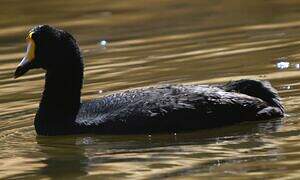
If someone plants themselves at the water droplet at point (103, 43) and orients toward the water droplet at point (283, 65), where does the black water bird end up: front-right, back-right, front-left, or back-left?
front-right

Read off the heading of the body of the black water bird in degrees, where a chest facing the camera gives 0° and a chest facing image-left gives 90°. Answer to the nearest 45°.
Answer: approximately 90°

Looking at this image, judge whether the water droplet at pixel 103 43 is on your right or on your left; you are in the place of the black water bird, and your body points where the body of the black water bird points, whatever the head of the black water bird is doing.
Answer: on your right

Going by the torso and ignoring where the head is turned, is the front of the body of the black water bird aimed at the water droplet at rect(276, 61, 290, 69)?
no
